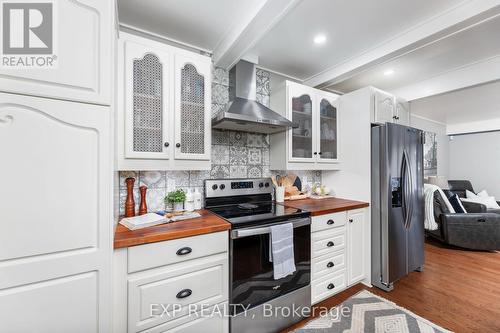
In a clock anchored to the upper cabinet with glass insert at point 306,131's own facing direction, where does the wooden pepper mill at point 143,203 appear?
The wooden pepper mill is roughly at 3 o'clock from the upper cabinet with glass insert.

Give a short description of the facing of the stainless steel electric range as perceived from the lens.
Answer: facing the viewer and to the right of the viewer

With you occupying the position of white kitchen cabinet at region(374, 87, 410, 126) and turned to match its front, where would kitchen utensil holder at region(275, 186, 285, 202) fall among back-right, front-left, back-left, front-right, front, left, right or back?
right

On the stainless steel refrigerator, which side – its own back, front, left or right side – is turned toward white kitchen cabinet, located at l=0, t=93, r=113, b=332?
right

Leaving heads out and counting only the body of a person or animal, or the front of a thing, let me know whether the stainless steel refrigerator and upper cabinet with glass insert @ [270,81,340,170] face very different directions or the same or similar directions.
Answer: same or similar directions

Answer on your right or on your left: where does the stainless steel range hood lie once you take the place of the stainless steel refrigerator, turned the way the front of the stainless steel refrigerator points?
on your right

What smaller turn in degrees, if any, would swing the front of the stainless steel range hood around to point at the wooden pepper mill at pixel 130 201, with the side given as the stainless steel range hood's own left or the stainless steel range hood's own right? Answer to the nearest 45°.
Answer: approximately 90° to the stainless steel range hood's own right

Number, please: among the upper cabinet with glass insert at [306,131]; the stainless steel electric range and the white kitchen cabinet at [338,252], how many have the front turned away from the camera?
0

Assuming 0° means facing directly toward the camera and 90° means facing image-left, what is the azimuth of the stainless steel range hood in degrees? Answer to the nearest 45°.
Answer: approximately 315°

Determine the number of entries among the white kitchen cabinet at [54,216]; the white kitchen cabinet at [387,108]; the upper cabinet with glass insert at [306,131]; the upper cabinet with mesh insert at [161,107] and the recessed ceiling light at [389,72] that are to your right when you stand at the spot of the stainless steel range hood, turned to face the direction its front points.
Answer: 2

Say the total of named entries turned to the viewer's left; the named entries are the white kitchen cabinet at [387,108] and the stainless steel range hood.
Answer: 0

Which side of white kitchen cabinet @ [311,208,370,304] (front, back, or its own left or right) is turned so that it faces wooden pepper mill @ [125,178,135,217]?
right

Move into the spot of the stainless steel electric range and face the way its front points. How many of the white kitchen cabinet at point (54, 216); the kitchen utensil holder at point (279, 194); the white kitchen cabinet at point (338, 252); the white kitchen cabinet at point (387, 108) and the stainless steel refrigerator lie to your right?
1

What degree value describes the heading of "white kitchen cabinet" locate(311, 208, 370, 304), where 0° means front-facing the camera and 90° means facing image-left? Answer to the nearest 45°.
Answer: approximately 315°

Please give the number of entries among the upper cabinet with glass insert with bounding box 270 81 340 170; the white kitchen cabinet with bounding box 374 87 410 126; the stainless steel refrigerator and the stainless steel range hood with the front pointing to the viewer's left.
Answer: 0

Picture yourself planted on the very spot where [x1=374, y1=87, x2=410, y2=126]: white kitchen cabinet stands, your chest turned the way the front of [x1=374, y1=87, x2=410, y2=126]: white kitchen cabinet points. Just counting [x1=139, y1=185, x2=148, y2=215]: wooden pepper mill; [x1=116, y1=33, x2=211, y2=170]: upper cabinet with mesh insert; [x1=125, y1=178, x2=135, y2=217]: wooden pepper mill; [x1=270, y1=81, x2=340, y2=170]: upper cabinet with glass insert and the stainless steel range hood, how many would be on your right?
5

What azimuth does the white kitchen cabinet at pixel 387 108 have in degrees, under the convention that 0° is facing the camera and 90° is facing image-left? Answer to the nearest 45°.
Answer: approximately 315°

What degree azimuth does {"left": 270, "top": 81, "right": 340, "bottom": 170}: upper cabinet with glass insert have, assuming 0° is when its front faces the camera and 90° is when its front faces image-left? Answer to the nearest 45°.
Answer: approximately 315°
